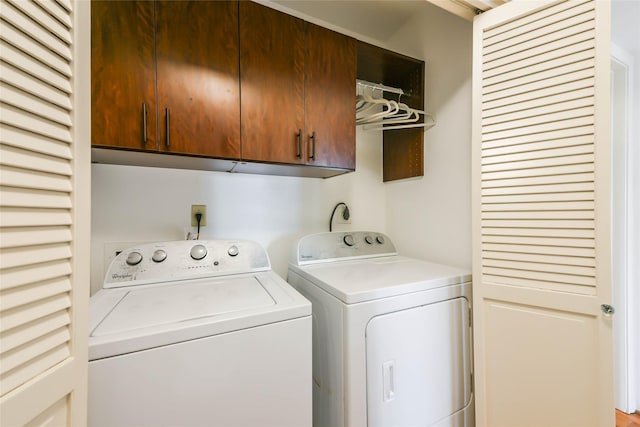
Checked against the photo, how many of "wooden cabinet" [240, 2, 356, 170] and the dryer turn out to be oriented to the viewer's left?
0

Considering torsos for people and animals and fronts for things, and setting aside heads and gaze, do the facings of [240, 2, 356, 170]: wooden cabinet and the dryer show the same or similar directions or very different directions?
same or similar directions

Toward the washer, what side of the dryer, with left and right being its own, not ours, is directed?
right

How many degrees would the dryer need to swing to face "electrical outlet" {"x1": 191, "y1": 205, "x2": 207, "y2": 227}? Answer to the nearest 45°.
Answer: approximately 135° to its right

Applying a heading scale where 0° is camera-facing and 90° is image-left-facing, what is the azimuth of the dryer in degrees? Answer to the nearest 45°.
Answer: approximately 315°

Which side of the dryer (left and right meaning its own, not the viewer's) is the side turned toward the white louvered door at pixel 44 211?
right

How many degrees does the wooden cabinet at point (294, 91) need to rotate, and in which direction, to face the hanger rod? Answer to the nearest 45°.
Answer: approximately 90° to its left
